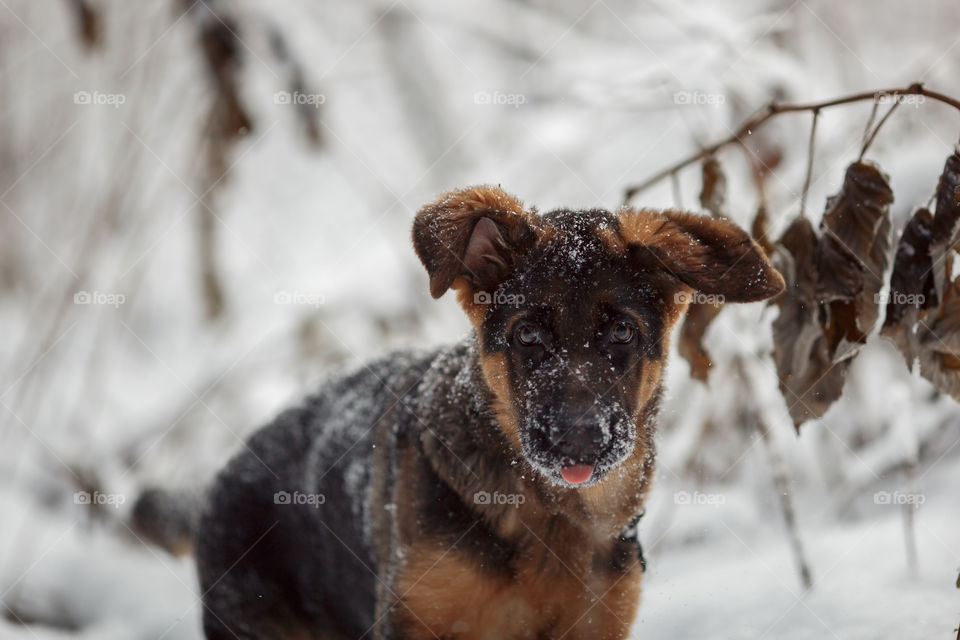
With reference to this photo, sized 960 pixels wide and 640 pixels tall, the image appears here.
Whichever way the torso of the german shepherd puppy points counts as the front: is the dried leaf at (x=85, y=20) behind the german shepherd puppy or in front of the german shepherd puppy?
behind

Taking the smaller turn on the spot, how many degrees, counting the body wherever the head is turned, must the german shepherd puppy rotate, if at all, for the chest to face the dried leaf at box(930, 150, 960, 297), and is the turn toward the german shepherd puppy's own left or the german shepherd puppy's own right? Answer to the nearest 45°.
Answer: approximately 45° to the german shepherd puppy's own left

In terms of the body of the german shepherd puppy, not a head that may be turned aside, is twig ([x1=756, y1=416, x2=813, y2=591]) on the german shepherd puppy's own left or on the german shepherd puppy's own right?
on the german shepherd puppy's own left

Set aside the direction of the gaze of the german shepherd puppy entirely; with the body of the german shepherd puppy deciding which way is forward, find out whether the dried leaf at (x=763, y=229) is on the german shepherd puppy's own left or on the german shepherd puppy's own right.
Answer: on the german shepherd puppy's own left

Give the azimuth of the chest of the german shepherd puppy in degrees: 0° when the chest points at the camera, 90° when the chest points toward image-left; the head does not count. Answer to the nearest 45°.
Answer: approximately 315°

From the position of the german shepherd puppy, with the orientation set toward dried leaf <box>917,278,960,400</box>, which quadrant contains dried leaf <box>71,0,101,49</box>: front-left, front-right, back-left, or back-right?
back-left
